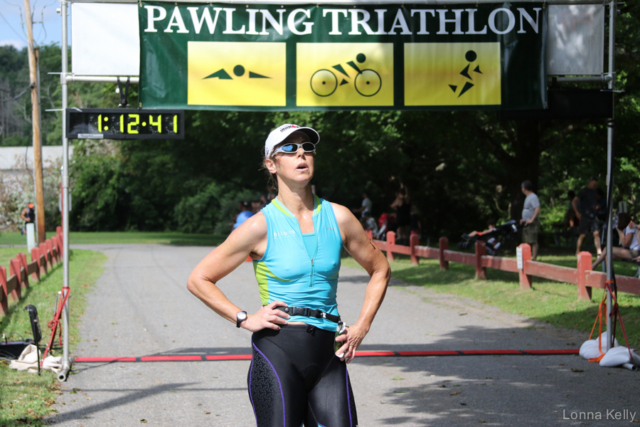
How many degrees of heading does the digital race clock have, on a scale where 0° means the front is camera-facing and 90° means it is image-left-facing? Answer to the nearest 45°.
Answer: approximately 0°

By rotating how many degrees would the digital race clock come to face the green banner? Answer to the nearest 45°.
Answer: approximately 90° to its left

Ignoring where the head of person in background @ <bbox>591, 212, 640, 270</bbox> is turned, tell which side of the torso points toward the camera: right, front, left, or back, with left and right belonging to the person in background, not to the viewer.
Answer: left

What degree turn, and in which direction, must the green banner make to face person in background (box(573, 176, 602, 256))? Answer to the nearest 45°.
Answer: approximately 135° to its left

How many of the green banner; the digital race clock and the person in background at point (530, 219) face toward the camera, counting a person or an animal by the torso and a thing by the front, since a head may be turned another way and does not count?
2

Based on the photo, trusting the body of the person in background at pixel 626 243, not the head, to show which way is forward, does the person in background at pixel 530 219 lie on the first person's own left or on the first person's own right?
on the first person's own right

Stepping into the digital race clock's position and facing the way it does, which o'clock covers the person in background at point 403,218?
The person in background is roughly at 7 o'clock from the digital race clock.

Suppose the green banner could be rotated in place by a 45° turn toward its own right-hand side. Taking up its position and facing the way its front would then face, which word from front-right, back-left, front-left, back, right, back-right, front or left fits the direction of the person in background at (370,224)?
back-right

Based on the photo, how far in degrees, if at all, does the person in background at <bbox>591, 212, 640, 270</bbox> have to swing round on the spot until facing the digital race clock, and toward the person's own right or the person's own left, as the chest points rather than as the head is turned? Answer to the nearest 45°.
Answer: approximately 45° to the person's own left

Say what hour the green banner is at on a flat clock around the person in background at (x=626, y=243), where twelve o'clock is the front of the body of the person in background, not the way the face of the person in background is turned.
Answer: The green banner is roughly at 10 o'clock from the person in background.

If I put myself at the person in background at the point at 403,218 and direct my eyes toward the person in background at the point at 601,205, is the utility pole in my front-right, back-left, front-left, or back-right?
back-right
